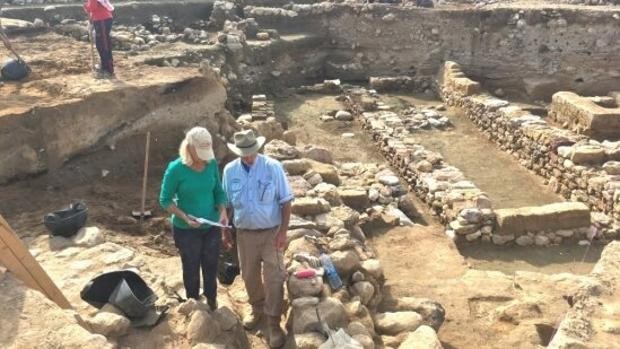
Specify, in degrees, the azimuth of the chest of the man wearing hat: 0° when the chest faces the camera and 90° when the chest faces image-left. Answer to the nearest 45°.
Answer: approximately 0°

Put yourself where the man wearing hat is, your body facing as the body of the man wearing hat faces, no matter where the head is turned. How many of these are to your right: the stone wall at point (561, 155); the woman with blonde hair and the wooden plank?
2

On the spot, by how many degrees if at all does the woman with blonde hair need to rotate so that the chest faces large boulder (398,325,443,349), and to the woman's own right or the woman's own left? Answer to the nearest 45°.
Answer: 0° — they already face it

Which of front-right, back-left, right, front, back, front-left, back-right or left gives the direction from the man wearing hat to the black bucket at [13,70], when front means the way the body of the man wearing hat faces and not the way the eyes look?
back-right

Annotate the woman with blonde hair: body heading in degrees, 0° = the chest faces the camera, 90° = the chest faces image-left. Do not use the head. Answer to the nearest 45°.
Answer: approximately 315°
